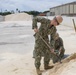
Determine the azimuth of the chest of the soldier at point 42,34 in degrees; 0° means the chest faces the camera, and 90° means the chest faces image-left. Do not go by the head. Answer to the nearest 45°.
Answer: approximately 315°
